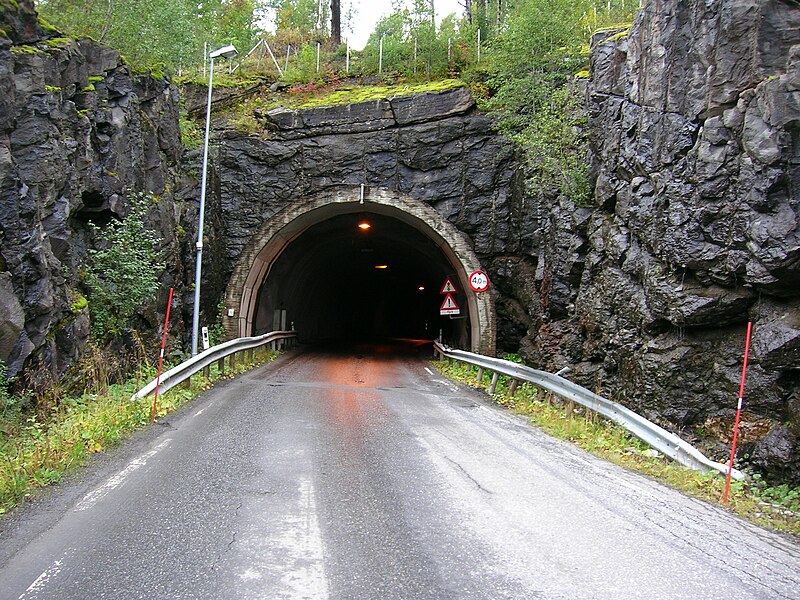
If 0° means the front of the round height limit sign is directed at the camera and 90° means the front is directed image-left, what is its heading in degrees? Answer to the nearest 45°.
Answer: approximately 0°

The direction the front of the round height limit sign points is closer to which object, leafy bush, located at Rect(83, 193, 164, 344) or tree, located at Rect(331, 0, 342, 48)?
the leafy bush
